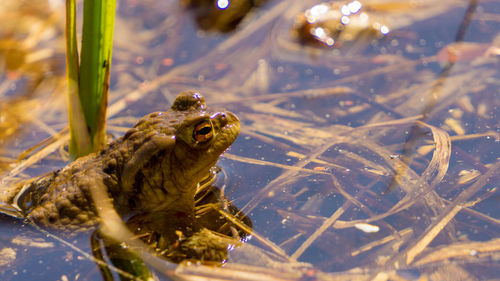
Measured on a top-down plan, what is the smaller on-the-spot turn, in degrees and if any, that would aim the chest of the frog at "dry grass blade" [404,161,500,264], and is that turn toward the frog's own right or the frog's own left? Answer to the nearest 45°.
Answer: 0° — it already faces it

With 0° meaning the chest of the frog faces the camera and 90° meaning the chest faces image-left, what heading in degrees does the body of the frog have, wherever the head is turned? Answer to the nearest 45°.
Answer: approximately 270°

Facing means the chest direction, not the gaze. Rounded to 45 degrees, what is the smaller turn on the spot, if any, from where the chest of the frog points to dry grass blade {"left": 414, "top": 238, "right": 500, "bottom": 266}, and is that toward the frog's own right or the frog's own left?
approximately 45° to the frog's own right
